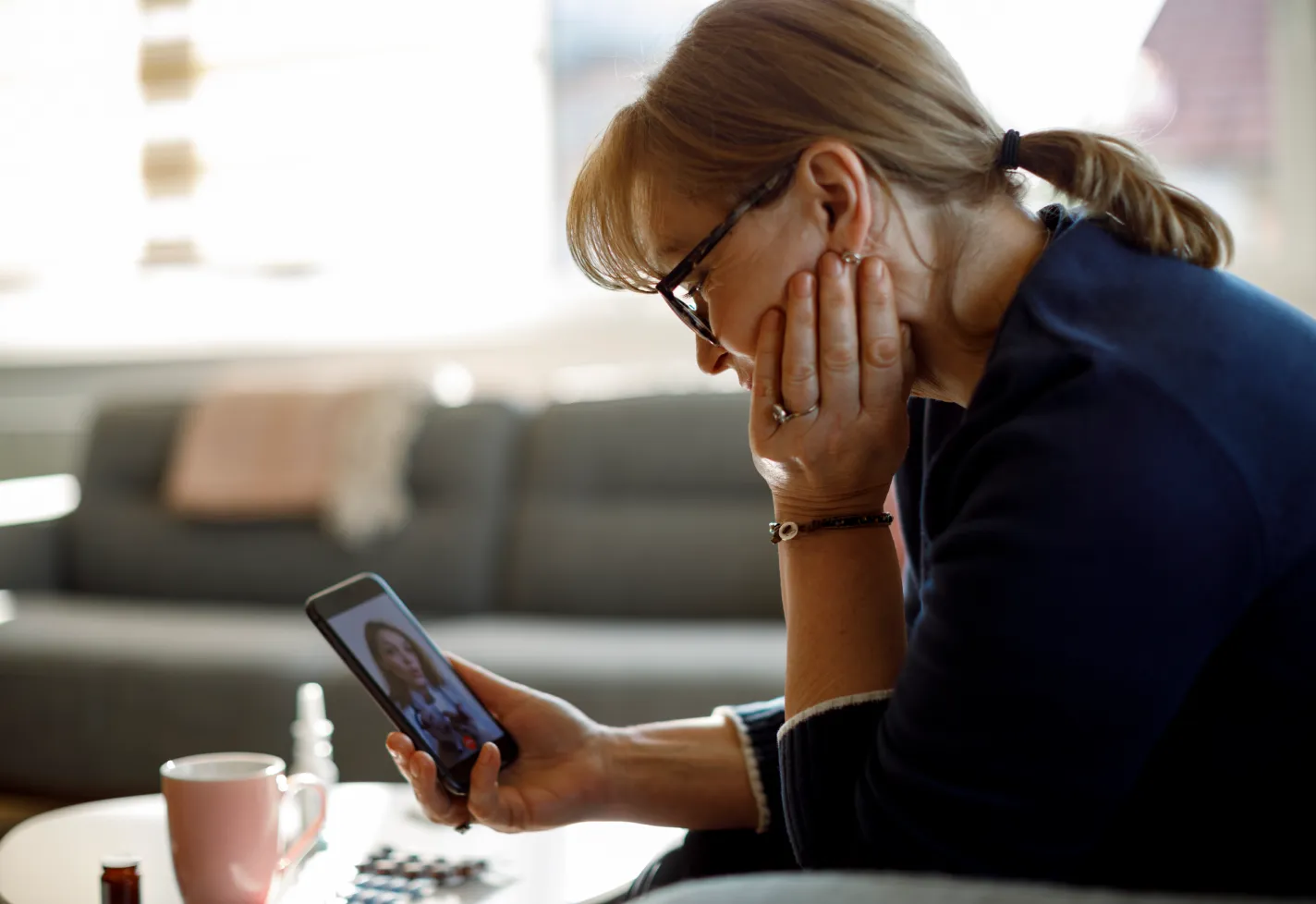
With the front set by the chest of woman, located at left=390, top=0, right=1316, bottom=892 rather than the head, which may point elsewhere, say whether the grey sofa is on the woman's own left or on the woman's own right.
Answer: on the woman's own right

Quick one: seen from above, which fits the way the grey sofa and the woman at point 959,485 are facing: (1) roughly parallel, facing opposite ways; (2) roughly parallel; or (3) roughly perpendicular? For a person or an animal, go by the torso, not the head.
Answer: roughly perpendicular

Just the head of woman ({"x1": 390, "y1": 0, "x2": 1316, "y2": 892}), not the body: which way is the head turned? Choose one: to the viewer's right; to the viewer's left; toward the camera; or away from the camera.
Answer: to the viewer's left

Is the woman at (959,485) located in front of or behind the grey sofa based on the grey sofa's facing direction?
in front

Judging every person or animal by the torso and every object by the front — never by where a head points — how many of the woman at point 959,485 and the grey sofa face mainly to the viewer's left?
1

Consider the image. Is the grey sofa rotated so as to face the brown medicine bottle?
yes

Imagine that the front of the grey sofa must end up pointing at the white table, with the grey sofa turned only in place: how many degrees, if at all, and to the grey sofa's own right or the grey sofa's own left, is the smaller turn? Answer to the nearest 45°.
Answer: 0° — it already faces it

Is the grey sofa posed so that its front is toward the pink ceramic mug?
yes

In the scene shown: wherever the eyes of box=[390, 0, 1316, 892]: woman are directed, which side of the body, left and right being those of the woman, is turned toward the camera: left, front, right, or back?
left
